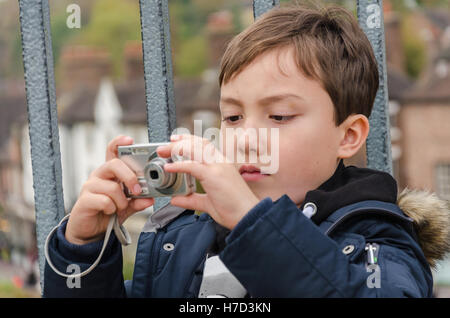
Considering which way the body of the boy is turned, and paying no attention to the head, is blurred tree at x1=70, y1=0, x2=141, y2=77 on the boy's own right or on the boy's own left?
on the boy's own right

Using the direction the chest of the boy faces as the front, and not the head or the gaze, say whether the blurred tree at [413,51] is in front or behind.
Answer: behind

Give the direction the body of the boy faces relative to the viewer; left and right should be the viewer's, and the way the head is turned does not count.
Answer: facing the viewer and to the left of the viewer

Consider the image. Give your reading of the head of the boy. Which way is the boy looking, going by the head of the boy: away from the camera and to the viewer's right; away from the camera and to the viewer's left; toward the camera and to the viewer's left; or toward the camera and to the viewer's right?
toward the camera and to the viewer's left
